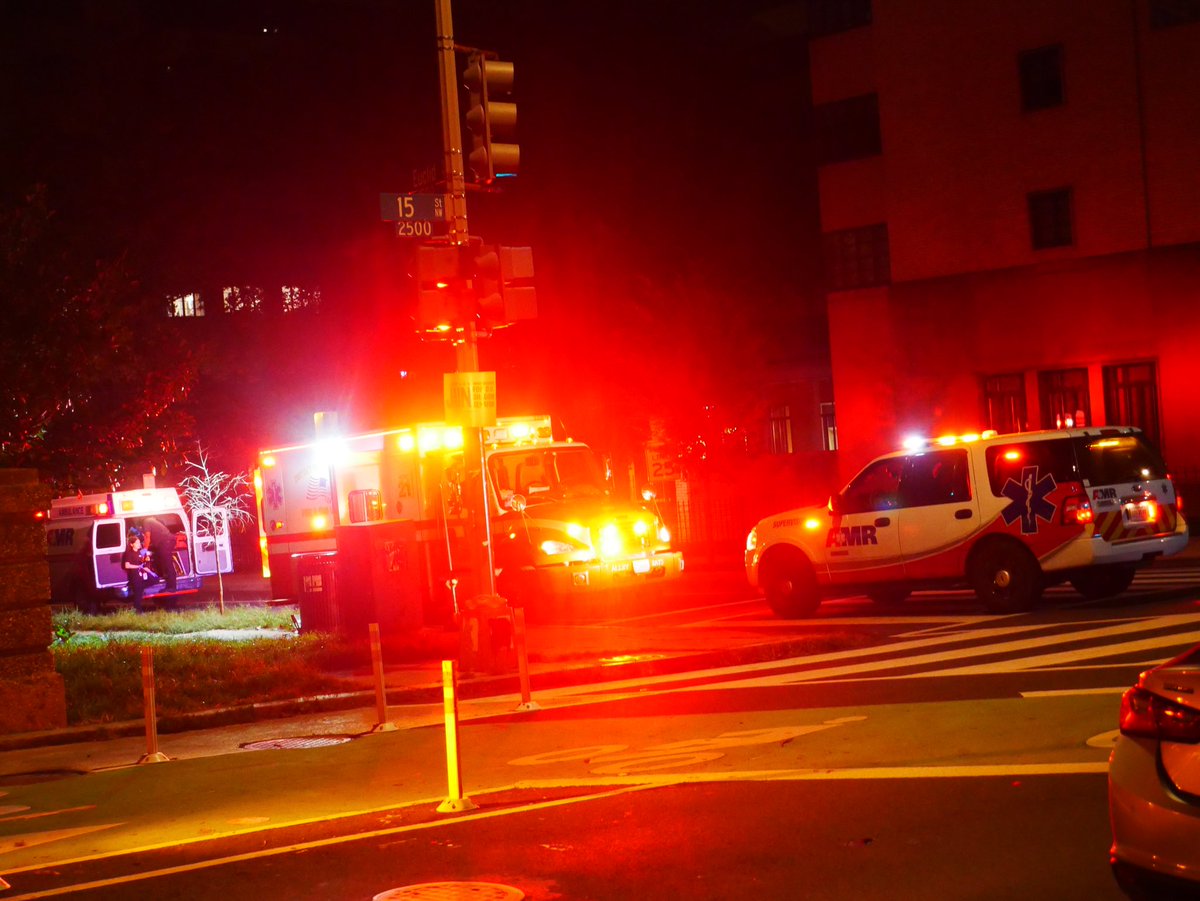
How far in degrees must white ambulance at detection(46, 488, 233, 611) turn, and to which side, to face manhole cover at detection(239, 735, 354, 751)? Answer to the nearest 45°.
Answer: approximately 135° to its left

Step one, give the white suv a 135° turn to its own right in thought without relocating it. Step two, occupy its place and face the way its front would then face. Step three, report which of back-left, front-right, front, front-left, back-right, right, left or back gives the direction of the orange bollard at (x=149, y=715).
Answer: back-right

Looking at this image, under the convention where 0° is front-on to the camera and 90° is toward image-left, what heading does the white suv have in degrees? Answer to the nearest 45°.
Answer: approximately 135°

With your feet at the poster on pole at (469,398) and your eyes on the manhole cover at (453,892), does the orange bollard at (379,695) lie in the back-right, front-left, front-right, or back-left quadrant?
front-right

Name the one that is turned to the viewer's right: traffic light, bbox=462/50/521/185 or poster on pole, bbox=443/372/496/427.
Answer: the traffic light

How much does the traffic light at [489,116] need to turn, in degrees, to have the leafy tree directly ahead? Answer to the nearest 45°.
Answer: approximately 135° to its left

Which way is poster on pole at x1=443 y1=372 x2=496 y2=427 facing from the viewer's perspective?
toward the camera

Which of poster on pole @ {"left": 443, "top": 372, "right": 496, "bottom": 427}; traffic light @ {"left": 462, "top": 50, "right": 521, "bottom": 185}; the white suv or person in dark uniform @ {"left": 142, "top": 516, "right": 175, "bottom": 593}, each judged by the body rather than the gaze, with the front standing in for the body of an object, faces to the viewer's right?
the traffic light

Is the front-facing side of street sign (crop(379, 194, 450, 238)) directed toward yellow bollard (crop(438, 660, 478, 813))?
yes

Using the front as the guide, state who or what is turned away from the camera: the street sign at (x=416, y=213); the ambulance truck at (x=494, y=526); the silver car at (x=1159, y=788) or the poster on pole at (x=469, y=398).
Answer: the silver car

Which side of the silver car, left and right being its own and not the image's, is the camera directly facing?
back

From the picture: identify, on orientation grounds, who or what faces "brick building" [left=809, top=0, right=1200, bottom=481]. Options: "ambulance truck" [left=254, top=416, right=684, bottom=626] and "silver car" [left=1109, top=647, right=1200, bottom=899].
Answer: the silver car

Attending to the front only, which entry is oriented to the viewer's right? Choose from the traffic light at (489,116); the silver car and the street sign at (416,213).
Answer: the traffic light

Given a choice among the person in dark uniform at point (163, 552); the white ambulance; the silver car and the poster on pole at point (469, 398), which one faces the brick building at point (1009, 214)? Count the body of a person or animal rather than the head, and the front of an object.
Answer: the silver car

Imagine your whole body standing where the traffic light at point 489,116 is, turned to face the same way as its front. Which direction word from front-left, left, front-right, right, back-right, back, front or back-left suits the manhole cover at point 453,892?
right

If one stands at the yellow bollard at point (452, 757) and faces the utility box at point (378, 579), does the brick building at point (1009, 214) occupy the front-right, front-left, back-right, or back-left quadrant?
front-right
